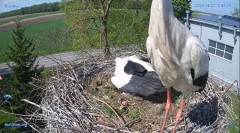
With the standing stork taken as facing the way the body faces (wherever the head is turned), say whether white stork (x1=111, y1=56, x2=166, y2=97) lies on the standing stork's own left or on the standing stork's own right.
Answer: on the standing stork's own right

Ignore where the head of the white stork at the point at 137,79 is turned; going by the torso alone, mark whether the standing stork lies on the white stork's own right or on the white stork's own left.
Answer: on the white stork's own left

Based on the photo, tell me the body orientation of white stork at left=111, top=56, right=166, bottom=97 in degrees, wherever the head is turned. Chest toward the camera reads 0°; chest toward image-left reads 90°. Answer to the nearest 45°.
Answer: approximately 90°
